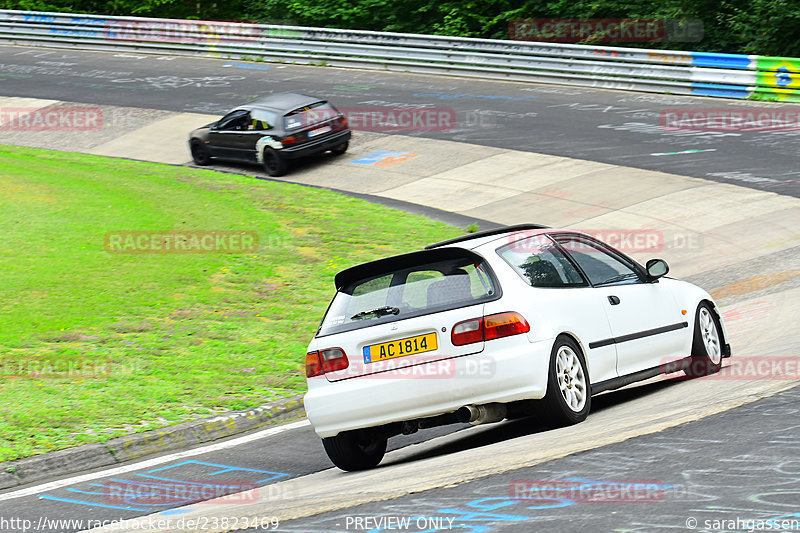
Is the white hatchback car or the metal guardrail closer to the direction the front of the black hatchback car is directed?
the metal guardrail

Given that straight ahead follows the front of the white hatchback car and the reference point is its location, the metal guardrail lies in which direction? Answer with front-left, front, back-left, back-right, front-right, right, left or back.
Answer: front-left

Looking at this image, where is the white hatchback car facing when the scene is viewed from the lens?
facing away from the viewer and to the right of the viewer

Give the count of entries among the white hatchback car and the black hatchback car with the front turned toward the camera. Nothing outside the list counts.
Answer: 0

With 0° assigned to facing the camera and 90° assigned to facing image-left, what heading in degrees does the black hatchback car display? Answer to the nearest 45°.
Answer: approximately 135°

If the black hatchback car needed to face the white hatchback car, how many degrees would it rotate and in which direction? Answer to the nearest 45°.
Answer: approximately 135° to its left

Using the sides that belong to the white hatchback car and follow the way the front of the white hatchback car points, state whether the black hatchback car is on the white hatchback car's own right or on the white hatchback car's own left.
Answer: on the white hatchback car's own left

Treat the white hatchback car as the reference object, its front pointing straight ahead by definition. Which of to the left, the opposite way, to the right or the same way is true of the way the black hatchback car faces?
to the left
